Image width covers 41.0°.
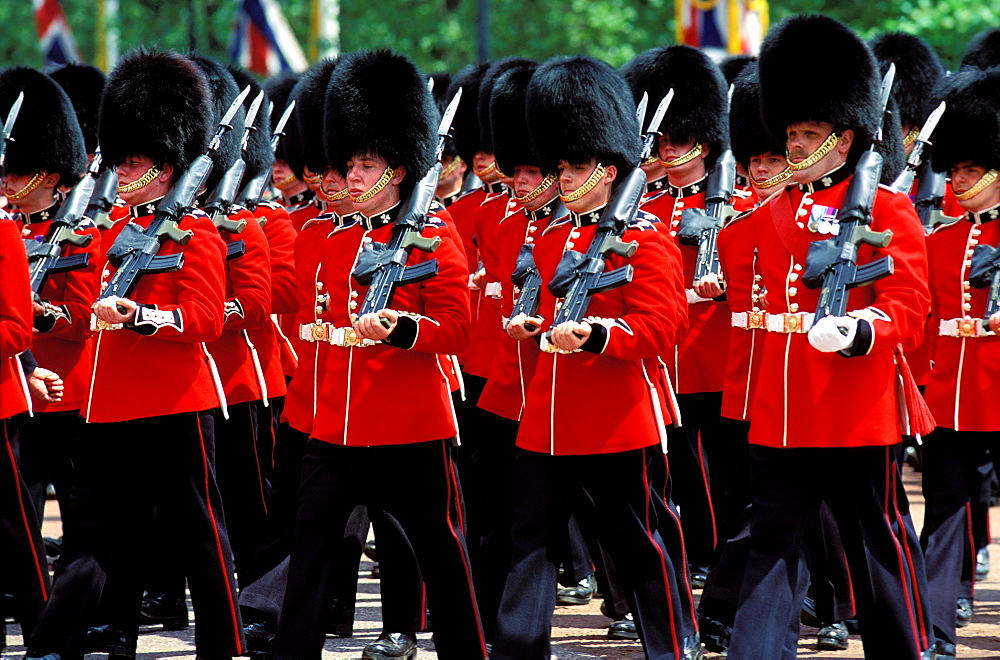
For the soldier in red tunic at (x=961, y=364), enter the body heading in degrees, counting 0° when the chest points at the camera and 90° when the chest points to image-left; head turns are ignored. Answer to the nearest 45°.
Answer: approximately 45°

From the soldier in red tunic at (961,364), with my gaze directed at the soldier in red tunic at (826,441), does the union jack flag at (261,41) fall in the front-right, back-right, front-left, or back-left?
back-right

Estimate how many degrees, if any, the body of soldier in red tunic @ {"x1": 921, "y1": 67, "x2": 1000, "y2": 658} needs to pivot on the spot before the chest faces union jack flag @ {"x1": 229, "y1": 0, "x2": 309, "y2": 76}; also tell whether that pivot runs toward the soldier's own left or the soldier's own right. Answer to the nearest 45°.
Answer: approximately 90° to the soldier's own right

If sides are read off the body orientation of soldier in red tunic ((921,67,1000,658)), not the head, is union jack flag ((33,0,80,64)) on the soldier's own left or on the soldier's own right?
on the soldier's own right

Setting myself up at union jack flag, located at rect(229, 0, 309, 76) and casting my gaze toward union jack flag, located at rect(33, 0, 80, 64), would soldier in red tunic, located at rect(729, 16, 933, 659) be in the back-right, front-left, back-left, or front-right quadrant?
back-left

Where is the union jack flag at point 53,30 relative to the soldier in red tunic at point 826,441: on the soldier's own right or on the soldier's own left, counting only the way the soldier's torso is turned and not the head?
on the soldier's own right
